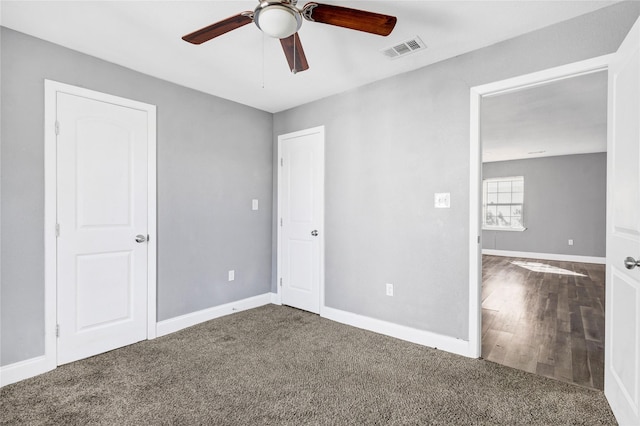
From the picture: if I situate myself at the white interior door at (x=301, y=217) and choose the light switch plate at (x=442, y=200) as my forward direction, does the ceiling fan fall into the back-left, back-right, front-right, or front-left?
front-right

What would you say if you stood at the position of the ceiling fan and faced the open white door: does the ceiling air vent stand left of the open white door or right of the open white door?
left

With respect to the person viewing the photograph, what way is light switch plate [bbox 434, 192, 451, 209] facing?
facing the viewer

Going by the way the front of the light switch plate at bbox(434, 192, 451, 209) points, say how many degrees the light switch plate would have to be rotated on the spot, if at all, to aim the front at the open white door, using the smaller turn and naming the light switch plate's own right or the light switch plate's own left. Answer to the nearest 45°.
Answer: approximately 45° to the light switch plate's own left

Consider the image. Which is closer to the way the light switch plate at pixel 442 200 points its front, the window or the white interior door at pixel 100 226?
the white interior door

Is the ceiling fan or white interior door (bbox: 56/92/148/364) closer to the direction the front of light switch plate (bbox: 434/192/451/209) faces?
the ceiling fan

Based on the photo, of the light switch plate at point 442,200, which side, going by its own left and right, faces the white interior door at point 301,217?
right

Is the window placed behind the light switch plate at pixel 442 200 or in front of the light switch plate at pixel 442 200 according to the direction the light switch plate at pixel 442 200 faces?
behind
